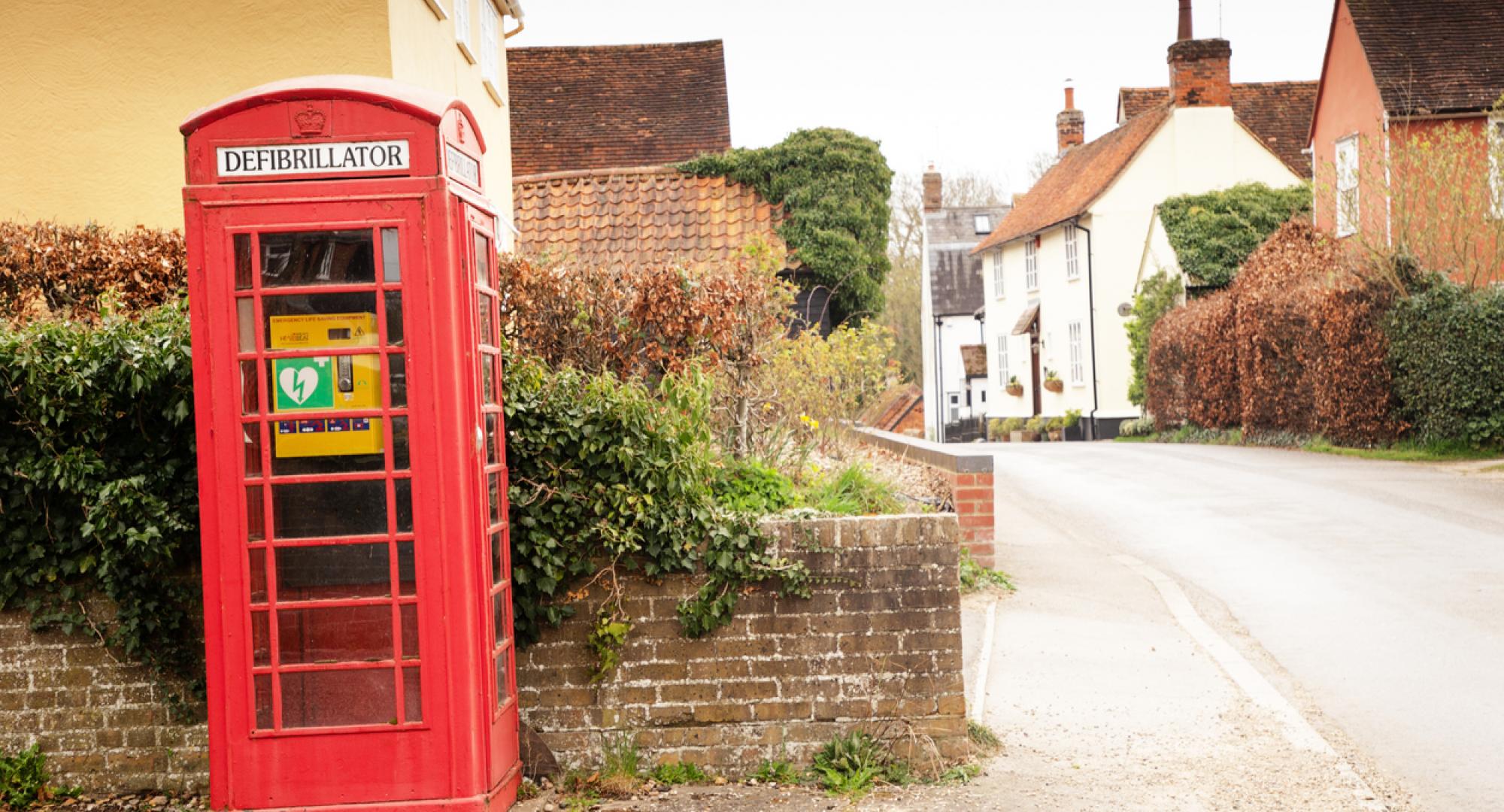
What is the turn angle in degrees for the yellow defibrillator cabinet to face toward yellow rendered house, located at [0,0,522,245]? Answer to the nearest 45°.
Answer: approximately 180°

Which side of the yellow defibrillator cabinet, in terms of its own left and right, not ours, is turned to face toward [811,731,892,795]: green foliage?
left

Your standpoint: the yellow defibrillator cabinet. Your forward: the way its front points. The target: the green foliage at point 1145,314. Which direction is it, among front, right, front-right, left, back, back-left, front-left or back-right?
back-left

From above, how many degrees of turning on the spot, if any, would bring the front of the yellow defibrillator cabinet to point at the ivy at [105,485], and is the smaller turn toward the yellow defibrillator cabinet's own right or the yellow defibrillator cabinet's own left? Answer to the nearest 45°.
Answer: approximately 135° to the yellow defibrillator cabinet's own right

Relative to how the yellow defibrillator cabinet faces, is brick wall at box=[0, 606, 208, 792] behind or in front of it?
behind

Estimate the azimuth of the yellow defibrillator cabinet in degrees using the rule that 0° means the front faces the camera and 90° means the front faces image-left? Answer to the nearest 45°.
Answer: approximately 0°
